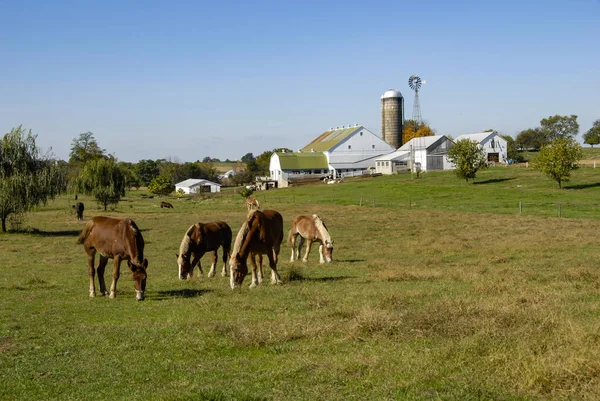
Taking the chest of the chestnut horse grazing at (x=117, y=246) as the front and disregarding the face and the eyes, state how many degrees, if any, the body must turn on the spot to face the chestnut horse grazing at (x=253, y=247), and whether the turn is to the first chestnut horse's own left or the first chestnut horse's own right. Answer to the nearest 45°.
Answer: approximately 45° to the first chestnut horse's own left

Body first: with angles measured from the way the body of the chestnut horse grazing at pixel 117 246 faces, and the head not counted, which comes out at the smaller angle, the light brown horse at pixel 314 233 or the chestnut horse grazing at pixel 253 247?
the chestnut horse grazing

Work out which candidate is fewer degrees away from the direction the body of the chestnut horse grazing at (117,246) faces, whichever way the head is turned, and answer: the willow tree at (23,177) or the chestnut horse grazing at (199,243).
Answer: the chestnut horse grazing

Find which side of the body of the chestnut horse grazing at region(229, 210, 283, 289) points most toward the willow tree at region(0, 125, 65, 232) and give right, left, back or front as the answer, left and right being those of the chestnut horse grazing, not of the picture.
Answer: right

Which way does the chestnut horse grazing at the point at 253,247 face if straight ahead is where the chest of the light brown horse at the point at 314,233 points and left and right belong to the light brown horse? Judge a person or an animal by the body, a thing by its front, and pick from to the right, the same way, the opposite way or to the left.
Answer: to the right

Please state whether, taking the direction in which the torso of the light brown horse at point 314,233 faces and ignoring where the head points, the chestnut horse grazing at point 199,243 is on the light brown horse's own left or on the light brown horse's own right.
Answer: on the light brown horse's own right

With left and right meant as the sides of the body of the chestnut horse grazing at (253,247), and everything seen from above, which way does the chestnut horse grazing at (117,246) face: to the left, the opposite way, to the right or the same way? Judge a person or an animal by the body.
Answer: to the left

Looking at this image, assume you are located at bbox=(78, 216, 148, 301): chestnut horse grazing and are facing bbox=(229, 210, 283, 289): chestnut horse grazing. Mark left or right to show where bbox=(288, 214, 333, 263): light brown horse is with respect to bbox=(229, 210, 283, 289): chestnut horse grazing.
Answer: left
